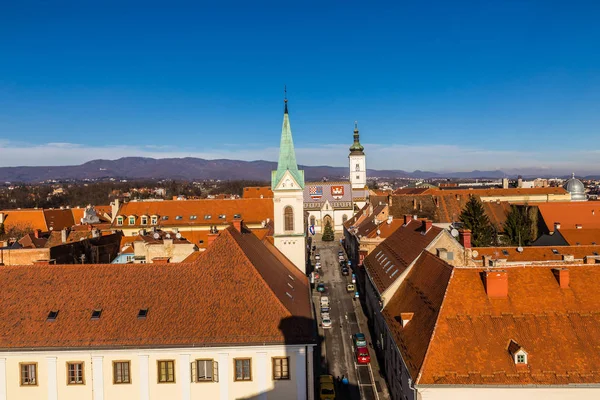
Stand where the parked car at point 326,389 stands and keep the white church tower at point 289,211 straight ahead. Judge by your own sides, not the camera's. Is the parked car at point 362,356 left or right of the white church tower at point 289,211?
right

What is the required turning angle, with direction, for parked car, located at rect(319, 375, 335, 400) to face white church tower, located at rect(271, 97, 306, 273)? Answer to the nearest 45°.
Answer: approximately 180°

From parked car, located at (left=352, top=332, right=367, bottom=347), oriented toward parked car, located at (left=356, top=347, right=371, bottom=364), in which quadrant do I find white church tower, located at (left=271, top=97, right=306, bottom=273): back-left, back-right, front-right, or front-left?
back-right

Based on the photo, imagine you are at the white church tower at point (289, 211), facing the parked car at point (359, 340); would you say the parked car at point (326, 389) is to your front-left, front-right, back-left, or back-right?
front-right

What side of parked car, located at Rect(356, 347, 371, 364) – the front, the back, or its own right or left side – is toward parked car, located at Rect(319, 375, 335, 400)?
back

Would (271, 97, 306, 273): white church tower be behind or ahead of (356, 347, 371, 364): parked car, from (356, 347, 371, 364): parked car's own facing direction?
ahead

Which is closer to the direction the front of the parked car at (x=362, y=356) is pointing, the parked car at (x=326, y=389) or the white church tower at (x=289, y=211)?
the white church tower

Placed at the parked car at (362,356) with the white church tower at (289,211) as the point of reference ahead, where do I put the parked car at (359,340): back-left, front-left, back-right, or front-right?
front-right

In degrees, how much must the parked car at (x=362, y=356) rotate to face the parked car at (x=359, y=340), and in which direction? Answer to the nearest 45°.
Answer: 0° — it already faces it

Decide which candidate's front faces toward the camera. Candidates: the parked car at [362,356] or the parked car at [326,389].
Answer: the parked car at [326,389]

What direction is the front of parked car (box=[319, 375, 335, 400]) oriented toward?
toward the camera

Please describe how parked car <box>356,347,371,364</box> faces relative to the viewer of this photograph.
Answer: facing away from the viewer
